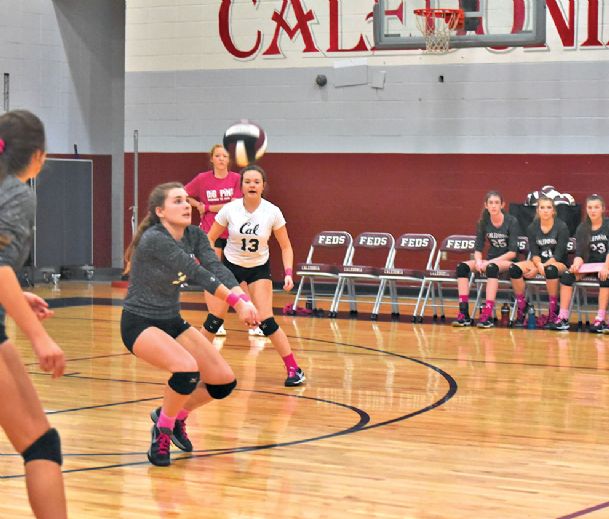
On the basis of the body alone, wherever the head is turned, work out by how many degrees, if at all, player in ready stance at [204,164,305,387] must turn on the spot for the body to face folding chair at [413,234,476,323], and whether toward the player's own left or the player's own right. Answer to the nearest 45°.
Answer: approximately 135° to the player's own left

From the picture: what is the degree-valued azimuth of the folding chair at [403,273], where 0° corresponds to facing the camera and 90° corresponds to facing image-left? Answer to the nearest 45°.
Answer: approximately 45°

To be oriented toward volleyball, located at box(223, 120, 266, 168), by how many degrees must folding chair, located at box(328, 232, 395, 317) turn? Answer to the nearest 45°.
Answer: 0° — it already faces it

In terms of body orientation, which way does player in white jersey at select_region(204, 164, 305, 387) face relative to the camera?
toward the camera

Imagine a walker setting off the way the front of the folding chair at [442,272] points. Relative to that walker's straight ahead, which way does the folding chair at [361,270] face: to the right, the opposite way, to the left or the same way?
the same way

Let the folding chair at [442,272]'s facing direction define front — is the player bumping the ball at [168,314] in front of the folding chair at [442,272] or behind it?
in front

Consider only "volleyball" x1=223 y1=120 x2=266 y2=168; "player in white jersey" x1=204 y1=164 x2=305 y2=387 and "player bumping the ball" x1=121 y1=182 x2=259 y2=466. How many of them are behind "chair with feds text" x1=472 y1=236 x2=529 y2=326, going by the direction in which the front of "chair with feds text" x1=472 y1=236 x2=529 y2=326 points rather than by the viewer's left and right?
0

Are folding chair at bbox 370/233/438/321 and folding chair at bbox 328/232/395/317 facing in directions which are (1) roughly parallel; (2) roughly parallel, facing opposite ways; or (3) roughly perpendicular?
roughly parallel

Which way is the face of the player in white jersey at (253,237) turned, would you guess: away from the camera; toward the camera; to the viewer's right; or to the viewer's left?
toward the camera

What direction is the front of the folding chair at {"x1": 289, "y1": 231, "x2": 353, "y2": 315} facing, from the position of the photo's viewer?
facing the viewer and to the left of the viewer

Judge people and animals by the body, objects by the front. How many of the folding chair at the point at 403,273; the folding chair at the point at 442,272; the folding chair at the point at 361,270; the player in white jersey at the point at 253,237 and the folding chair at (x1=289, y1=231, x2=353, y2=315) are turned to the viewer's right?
0

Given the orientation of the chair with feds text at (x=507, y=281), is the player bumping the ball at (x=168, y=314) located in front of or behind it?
in front

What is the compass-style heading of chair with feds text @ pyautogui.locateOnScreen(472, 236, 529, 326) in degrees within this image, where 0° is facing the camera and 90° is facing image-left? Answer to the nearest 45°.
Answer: approximately 45°
